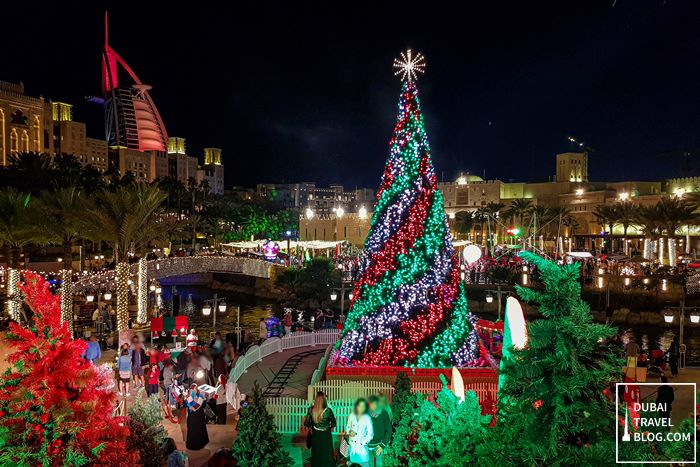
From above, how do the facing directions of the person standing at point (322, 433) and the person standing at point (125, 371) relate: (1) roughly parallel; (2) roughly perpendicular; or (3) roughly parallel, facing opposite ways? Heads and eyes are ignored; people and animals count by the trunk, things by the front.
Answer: roughly parallel
